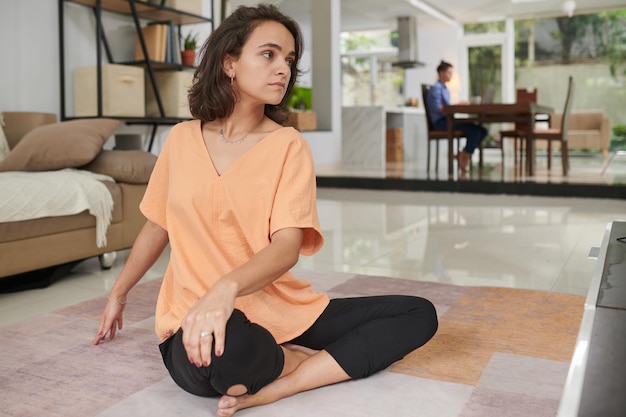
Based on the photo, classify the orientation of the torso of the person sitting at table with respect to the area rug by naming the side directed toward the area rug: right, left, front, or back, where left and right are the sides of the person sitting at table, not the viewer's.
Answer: right

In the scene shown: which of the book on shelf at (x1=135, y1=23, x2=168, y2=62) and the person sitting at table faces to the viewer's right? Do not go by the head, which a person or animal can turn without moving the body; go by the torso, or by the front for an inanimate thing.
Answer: the person sitting at table

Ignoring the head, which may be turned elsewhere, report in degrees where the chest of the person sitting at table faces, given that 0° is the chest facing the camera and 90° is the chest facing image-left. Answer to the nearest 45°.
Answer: approximately 270°

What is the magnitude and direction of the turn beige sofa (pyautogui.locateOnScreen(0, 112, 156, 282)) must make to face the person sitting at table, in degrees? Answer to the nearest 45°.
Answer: approximately 90° to its left

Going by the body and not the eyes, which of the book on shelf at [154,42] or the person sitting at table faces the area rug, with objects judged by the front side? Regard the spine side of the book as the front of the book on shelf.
the book on shelf
